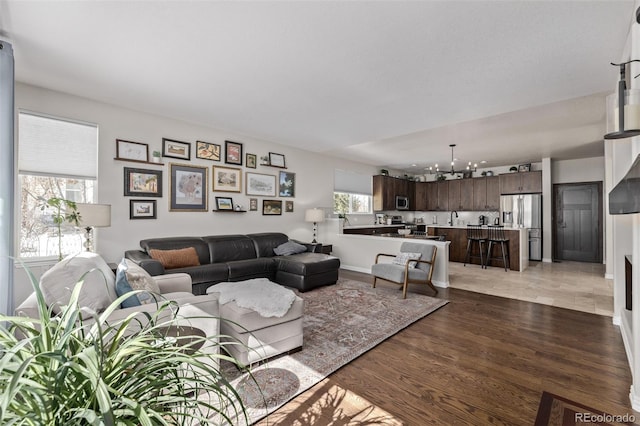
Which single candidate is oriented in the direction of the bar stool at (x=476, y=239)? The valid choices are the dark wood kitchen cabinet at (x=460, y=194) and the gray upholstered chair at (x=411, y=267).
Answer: the dark wood kitchen cabinet

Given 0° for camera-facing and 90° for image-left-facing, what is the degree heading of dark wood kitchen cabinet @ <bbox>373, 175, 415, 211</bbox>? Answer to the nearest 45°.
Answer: approximately 315°

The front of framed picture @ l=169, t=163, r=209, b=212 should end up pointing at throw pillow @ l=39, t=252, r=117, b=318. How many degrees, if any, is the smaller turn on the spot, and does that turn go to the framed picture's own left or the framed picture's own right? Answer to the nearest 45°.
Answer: approximately 45° to the framed picture's own right

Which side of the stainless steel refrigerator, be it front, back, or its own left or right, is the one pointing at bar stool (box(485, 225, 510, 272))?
front

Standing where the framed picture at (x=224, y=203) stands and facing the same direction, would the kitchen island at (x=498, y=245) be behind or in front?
in front

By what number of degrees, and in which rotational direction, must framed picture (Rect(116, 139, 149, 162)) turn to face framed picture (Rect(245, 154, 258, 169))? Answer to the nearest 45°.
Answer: approximately 45° to its left

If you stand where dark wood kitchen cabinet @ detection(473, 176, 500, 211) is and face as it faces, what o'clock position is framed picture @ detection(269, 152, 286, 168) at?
The framed picture is roughly at 1 o'clock from the dark wood kitchen cabinet.

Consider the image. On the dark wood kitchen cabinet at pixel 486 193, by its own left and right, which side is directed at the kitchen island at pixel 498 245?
front
